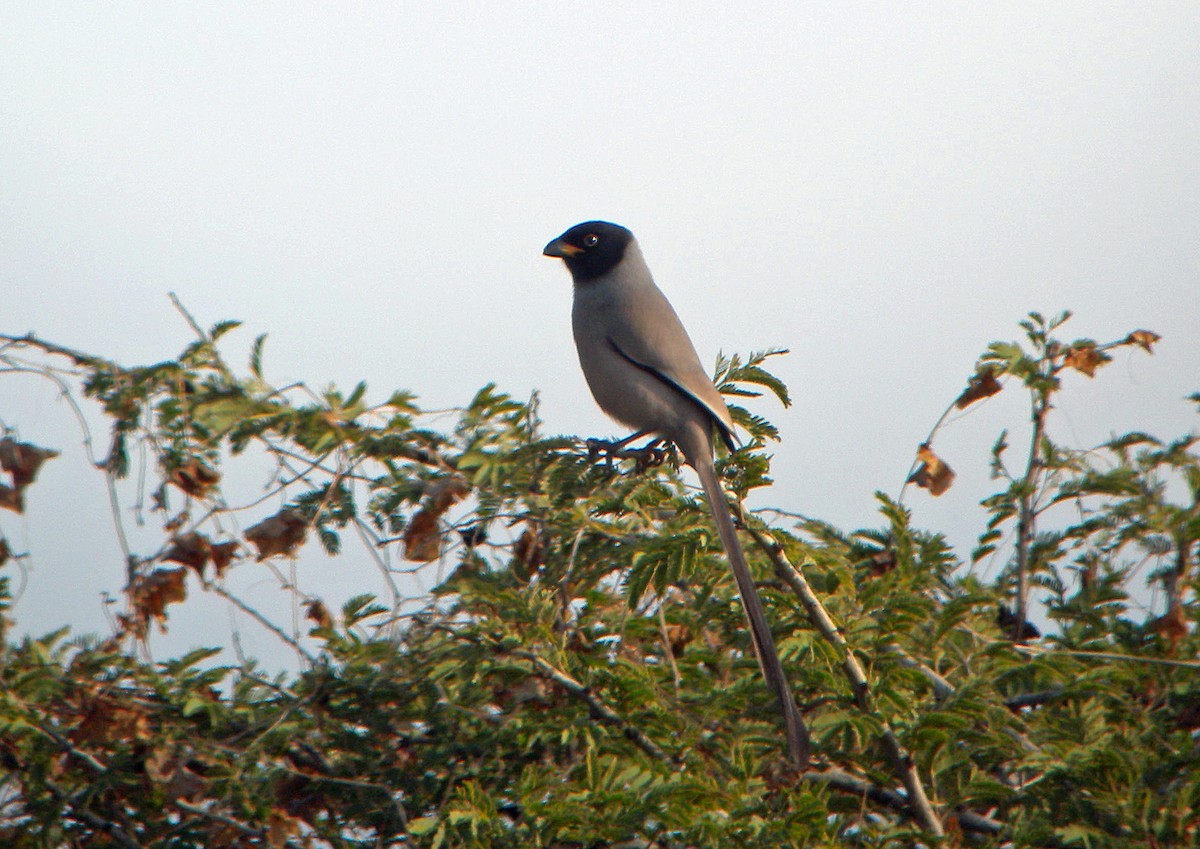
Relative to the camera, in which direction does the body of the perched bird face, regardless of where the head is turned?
to the viewer's left

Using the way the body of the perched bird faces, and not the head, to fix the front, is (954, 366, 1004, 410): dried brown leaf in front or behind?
behind

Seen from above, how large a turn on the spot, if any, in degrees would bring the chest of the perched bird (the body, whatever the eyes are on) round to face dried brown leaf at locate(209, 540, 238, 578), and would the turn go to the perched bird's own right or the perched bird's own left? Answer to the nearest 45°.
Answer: approximately 45° to the perched bird's own left

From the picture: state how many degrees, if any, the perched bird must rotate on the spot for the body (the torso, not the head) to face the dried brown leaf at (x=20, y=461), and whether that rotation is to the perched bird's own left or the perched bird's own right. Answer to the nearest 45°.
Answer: approximately 45° to the perched bird's own left

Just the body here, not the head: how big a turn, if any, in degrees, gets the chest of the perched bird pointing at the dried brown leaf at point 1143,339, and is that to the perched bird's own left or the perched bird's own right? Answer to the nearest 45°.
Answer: approximately 180°

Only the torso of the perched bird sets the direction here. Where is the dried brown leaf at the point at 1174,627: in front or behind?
behind
